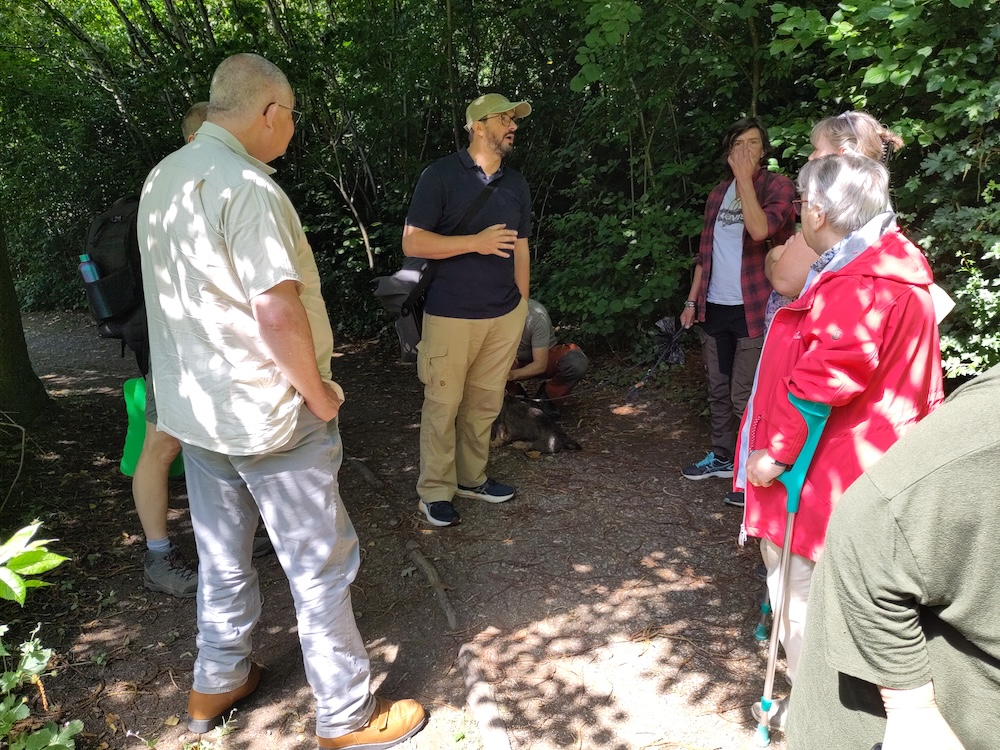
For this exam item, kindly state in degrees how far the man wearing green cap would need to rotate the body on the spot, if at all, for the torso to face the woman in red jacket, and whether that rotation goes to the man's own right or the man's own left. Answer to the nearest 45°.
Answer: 0° — they already face them

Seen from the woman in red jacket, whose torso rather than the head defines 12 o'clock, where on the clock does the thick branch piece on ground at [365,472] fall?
The thick branch piece on ground is roughly at 1 o'clock from the woman in red jacket.

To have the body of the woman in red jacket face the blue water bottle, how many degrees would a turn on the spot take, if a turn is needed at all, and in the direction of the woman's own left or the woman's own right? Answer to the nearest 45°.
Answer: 0° — they already face it

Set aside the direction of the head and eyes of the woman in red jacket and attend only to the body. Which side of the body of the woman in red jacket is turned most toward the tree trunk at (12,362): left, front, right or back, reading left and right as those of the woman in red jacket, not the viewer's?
front

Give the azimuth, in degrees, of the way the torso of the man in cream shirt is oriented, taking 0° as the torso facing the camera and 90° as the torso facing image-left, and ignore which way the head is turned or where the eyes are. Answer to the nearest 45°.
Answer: approximately 225°

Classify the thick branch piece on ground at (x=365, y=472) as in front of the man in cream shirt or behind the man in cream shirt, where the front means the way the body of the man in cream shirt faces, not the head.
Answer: in front

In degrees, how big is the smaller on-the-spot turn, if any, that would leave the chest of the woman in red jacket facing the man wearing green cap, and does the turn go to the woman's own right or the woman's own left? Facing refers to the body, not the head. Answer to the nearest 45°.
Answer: approximately 45° to the woman's own right

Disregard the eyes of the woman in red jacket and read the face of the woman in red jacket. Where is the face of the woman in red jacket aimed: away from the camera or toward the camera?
away from the camera

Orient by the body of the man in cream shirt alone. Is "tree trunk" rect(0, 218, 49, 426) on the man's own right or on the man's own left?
on the man's own left

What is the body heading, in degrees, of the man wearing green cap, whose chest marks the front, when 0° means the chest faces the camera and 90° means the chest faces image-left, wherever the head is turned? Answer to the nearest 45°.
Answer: approximately 315°

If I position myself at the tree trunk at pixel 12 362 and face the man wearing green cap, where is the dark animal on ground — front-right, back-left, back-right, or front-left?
front-left

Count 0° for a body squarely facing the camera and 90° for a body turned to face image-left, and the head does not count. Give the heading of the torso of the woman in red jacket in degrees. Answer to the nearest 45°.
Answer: approximately 90°

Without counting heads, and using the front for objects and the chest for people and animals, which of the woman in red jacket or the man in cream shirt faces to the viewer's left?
the woman in red jacket

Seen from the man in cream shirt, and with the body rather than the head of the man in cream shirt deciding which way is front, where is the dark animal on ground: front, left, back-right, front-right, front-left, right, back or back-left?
front

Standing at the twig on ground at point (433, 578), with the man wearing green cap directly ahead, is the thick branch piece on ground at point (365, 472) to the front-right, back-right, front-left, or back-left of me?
front-left

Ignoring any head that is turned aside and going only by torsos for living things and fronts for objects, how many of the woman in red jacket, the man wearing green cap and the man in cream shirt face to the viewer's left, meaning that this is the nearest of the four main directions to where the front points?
1

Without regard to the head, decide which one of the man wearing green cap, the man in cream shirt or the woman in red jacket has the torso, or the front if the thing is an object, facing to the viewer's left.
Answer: the woman in red jacket
